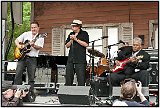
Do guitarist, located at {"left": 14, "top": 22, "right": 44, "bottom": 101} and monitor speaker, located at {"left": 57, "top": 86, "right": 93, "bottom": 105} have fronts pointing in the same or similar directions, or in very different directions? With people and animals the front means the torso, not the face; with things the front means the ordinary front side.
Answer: very different directions

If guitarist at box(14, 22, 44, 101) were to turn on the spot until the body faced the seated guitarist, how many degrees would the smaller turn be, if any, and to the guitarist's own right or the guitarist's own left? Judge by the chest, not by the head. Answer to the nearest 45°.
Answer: approximately 90° to the guitarist's own left

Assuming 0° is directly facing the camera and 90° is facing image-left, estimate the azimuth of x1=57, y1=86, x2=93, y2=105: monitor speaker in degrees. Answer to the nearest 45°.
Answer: approximately 180°

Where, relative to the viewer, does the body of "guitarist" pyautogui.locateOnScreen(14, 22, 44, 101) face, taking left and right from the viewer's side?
facing the viewer

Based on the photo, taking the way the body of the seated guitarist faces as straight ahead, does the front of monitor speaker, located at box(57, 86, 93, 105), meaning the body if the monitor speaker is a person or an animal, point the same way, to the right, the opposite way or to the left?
the opposite way

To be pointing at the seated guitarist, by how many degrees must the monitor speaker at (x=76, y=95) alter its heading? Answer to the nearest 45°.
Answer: approximately 45° to its right

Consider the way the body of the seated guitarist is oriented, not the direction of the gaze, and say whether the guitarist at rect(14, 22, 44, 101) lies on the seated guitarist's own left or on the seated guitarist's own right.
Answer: on the seated guitarist's own right

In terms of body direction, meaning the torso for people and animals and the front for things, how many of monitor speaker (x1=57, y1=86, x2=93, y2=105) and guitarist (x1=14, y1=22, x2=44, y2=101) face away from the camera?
1

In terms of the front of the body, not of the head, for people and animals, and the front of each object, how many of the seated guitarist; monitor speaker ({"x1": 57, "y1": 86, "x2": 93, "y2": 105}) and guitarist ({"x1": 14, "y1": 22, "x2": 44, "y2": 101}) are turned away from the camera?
1

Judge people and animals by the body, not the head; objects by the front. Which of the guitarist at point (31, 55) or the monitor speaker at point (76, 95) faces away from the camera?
the monitor speaker

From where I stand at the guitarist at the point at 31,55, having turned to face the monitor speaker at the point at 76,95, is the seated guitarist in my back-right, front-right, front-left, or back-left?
front-left

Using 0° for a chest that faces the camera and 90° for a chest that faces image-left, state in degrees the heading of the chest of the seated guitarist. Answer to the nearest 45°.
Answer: approximately 0°
